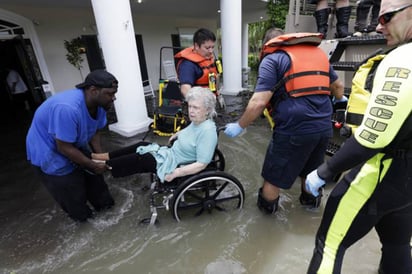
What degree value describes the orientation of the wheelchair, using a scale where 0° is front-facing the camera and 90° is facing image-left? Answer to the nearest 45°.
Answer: approximately 90°

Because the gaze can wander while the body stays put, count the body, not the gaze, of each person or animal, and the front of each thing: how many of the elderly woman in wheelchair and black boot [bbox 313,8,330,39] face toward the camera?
1

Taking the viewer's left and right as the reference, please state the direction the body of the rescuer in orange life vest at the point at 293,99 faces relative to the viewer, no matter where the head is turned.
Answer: facing away from the viewer and to the left of the viewer

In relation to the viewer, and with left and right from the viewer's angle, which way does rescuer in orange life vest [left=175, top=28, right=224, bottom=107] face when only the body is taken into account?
facing the viewer and to the right of the viewer

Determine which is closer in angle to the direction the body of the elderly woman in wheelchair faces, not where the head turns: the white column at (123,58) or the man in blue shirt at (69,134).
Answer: the man in blue shirt

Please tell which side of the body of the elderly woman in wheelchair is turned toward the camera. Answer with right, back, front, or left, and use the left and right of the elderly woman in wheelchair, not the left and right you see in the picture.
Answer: left

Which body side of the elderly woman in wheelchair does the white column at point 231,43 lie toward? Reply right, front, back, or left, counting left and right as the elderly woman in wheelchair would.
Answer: right

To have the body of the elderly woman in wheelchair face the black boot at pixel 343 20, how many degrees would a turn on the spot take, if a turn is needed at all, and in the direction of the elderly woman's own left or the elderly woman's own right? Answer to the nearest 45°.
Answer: approximately 135° to the elderly woman's own right

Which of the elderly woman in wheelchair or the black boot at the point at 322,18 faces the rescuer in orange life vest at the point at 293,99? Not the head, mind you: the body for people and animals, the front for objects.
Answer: the black boot

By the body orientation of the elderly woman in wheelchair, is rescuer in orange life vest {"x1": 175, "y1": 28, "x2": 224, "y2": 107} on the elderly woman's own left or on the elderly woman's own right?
on the elderly woman's own right

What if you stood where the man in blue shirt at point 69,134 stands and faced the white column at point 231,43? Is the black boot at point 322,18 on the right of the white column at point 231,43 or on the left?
right

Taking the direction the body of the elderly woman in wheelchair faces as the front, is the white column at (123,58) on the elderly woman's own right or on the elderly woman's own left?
on the elderly woman's own right
